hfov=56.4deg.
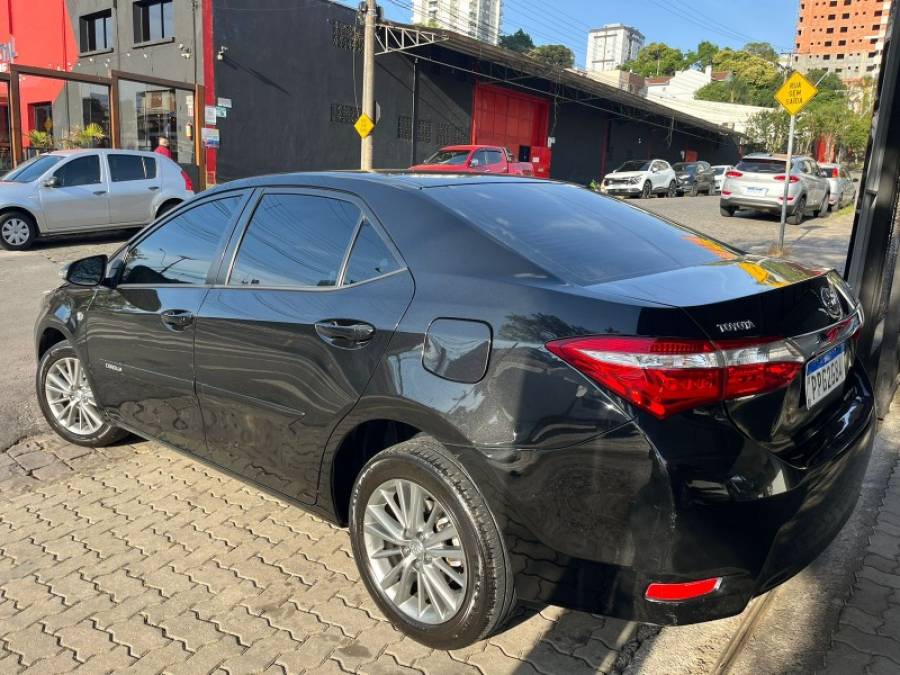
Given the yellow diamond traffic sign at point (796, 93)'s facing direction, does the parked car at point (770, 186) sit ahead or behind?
behind

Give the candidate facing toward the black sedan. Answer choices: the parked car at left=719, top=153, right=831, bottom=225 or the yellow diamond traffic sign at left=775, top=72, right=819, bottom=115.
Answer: the yellow diamond traffic sign

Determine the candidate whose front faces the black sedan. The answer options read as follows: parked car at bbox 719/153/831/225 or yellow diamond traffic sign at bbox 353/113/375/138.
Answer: the yellow diamond traffic sign

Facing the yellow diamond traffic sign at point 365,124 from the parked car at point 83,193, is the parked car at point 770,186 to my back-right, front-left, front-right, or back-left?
front-right

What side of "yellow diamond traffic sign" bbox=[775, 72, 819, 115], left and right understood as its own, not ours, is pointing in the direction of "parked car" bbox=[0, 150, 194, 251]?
right

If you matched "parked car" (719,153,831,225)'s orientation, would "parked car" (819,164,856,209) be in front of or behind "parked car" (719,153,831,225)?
in front

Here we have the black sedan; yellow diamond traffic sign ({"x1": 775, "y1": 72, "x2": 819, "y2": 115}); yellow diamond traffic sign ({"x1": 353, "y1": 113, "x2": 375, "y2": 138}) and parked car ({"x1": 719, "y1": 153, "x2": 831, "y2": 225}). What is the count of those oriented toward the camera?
2

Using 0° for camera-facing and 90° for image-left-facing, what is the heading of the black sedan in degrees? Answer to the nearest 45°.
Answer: approximately 135°

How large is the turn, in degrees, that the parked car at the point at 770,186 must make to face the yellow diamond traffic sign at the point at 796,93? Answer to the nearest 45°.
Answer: approximately 135° to its right

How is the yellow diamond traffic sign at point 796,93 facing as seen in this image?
toward the camera

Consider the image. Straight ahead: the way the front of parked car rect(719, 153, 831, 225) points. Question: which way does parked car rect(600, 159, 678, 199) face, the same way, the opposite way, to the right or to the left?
the opposite way

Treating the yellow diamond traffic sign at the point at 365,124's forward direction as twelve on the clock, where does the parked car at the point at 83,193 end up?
The parked car is roughly at 1 o'clock from the yellow diamond traffic sign.

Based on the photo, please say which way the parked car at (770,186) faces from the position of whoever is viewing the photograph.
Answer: facing away from the viewer and to the right of the viewer

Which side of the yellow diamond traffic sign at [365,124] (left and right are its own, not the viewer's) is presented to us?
front

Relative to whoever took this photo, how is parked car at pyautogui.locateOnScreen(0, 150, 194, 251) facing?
facing the viewer and to the left of the viewer

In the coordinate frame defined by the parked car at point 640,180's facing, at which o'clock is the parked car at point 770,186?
the parked car at point 770,186 is roughly at 10 o'clock from the parked car at point 640,180.

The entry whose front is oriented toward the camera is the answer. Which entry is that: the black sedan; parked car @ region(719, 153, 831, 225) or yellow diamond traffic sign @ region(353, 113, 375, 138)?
the yellow diamond traffic sign
